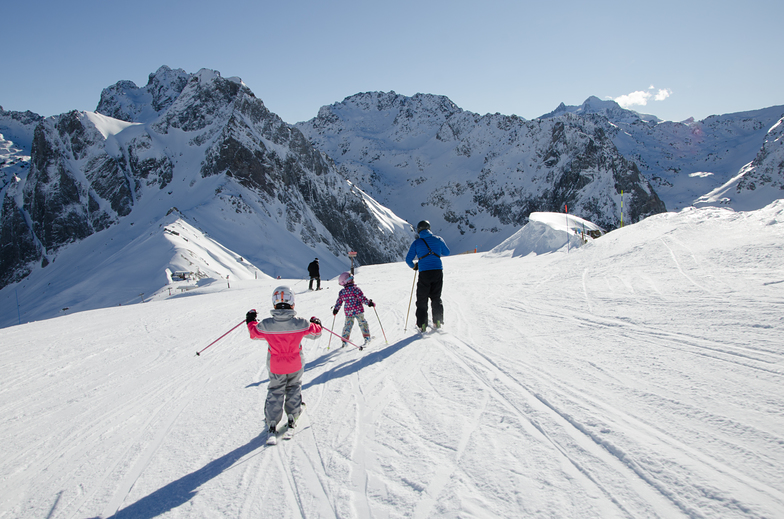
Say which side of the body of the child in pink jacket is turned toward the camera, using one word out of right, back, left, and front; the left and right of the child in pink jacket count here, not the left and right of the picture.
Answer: back

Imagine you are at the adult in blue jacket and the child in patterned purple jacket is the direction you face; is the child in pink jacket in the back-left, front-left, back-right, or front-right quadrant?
front-left

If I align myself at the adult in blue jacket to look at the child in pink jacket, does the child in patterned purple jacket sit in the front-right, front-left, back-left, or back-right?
front-right

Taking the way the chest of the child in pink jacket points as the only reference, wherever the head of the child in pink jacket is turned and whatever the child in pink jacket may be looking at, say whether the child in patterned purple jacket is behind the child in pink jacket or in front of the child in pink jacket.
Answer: in front

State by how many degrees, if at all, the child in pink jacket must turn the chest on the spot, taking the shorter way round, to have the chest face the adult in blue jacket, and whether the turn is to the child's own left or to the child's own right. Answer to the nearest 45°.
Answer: approximately 45° to the child's own right

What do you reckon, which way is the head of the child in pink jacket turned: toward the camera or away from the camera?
away from the camera
